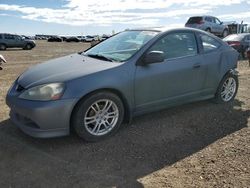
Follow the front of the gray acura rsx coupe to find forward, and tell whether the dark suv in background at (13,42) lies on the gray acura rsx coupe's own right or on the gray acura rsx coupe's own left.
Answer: on the gray acura rsx coupe's own right

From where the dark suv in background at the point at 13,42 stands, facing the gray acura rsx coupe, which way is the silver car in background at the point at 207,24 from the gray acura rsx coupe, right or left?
left

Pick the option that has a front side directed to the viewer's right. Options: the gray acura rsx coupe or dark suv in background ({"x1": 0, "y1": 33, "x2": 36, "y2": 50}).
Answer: the dark suv in background

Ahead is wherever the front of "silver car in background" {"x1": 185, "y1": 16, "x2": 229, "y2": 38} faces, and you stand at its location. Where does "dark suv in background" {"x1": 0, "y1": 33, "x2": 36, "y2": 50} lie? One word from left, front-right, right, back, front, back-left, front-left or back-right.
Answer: back-left

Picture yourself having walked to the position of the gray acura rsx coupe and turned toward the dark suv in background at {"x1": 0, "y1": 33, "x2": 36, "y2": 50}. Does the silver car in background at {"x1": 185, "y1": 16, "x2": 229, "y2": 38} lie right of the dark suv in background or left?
right

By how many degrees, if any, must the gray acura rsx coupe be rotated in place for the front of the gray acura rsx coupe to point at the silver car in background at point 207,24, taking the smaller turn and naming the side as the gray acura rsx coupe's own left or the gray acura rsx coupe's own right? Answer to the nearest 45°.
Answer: approximately 135° to the gray acura rsx coupe's own right

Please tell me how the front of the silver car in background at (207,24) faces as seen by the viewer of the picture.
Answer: facing away from the viewer and to the right of the viewer
